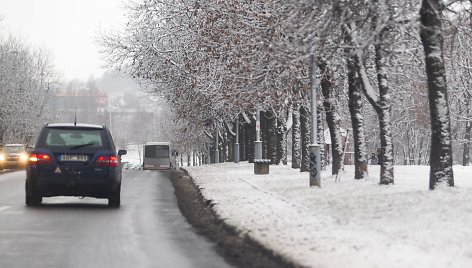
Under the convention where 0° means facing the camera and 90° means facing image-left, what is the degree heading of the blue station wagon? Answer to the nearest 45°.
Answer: approximately 180°

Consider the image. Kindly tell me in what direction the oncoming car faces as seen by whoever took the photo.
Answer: facing the viewer

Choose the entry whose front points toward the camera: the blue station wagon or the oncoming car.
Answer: the oncoming car

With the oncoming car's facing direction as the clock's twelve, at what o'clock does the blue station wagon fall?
The blue station wagon is roughly at 12 o'clock from the oncoming car.

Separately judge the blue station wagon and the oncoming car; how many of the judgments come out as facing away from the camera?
1

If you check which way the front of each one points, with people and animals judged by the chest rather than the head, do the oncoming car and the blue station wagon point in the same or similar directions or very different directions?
very different directions

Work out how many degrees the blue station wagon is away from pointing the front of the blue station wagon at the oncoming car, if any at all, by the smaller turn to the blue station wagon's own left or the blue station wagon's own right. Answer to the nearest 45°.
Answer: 0° — it already faces it
